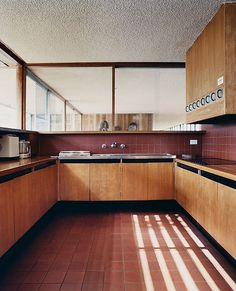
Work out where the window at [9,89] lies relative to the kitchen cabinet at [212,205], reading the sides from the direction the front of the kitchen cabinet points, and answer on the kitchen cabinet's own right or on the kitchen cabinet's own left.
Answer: on the kitchen cabinet's own right

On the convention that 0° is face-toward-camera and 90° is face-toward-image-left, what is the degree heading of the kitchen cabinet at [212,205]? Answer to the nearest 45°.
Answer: approximately 45°

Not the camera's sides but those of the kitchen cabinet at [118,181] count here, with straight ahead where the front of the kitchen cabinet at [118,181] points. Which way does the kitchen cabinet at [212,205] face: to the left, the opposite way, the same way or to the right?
to the right

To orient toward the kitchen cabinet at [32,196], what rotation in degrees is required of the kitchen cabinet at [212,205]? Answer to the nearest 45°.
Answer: approximately 45° to its right

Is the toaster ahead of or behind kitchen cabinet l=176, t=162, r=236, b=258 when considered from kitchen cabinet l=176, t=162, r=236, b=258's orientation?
ahead

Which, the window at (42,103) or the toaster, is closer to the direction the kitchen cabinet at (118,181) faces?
the toaster

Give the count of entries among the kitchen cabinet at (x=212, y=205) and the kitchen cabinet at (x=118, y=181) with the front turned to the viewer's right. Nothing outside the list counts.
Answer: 0
